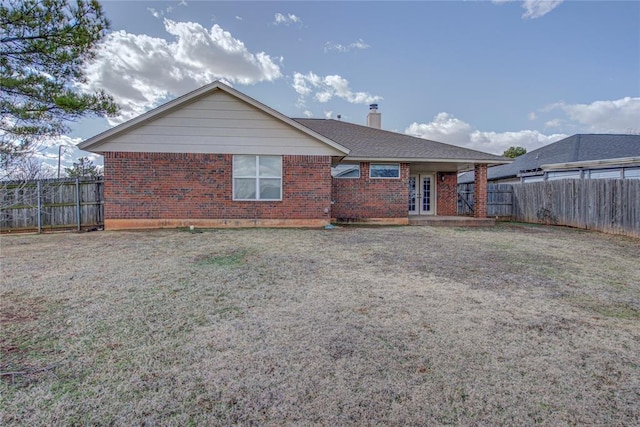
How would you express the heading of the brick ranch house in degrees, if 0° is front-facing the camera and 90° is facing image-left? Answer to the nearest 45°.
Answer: approximately 180°

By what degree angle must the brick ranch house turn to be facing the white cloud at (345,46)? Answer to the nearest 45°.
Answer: approximately 45° to its right

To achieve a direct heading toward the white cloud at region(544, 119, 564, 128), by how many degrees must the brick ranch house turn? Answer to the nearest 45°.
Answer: approximately 45° to its right

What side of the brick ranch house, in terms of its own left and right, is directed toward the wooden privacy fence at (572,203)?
right

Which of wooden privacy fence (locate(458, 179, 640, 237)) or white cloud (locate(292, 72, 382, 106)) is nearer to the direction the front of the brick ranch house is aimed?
the white cloud

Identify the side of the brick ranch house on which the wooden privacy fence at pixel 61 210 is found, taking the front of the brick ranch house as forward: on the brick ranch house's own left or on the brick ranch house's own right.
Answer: on the brick ranch house's own left

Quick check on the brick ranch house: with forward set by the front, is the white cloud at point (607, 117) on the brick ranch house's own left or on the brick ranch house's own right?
on the brick ranch house's own right
